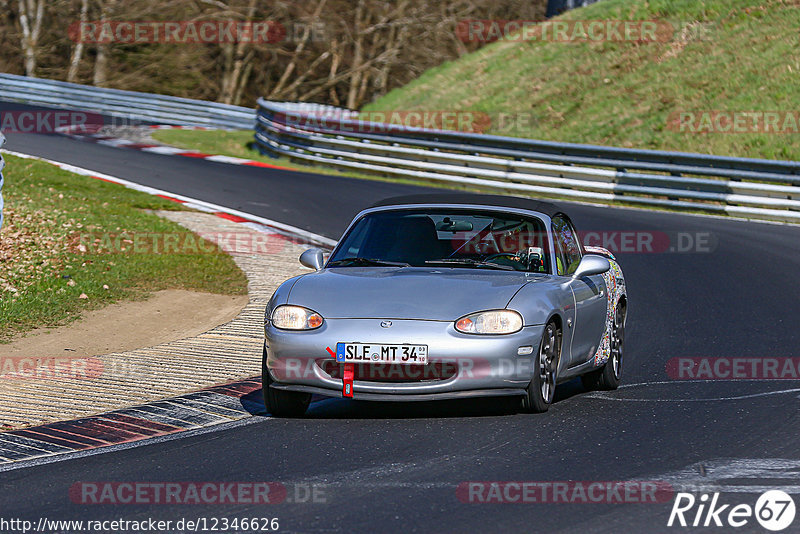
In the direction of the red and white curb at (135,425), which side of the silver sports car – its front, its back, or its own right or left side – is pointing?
front

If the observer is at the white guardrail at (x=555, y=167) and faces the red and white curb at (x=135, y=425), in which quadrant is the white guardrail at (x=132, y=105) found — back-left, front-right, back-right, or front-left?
back-right

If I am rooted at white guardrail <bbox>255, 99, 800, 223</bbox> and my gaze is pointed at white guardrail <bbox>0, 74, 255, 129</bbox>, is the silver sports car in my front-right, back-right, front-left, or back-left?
back-left

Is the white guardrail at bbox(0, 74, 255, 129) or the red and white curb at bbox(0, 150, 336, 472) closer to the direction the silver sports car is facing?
the red and white curb

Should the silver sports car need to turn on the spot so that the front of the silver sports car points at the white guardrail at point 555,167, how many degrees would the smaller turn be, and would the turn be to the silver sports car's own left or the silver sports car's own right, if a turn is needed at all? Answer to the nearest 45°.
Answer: approximately 180°

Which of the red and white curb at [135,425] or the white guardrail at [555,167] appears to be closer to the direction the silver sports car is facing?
the red and white curb

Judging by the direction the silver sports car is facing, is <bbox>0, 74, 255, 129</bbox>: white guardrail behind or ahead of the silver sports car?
behind

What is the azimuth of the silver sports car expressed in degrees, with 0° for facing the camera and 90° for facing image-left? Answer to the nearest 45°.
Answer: approximately 0°

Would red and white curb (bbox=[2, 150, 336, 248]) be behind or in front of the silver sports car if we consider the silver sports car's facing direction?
behind
